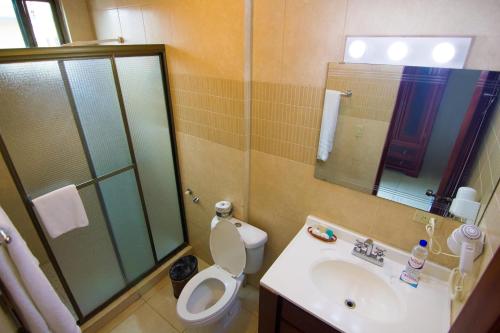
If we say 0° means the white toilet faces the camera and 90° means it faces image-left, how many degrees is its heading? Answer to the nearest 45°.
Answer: approximately 45°

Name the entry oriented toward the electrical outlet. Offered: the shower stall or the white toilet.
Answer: the shower stall

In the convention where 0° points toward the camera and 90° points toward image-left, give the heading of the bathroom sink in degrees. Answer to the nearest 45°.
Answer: approximately 45°

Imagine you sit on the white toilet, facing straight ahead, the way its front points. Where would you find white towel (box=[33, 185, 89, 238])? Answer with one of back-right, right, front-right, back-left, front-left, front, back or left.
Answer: front-right

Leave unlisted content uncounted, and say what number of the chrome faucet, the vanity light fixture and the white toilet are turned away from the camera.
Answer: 0

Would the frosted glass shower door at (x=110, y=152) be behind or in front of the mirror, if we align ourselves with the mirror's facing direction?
in front

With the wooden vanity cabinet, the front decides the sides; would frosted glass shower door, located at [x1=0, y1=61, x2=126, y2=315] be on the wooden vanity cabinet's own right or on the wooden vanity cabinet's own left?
on the wooden vanity cabinet's own right

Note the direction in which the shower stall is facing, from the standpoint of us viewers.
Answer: facing the viewer and to the right of the viewer

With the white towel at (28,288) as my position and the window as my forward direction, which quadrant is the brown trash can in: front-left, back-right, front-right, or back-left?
front-right

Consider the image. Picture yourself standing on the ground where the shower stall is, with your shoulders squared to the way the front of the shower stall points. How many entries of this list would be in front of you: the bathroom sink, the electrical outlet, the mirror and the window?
3

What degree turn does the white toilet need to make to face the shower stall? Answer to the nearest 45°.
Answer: approximately 45° to its right

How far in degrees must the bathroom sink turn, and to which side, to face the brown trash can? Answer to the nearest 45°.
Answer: approximately 45° to its right
